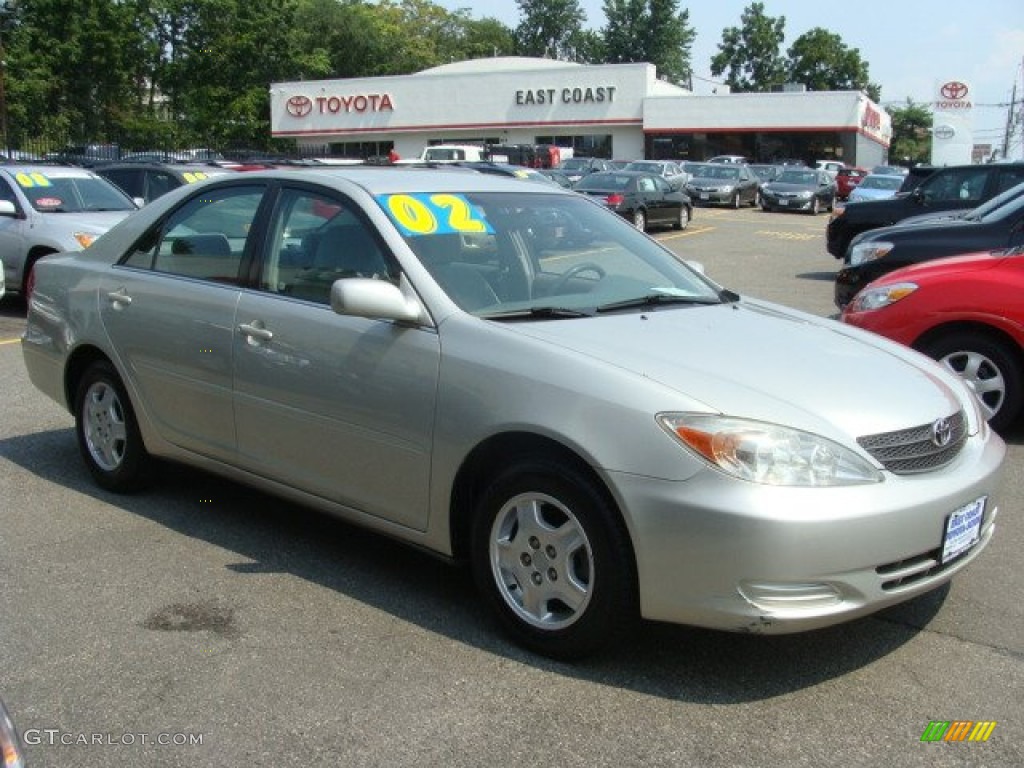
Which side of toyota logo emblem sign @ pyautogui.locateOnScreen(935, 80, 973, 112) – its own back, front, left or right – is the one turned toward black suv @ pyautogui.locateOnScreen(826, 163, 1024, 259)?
front

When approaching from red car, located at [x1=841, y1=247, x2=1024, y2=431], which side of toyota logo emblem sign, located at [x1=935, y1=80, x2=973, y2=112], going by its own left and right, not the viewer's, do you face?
front

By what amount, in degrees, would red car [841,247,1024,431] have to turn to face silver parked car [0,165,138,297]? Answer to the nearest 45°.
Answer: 0° — it already faces it

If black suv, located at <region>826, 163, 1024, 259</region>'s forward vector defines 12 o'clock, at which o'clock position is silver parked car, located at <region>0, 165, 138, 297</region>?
The silver parked car is roughly at 11 o'clock from the black suv.

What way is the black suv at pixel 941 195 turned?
to the viewer's left

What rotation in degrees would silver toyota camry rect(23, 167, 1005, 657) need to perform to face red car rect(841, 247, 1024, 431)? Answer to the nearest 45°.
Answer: approximately 90° to its left

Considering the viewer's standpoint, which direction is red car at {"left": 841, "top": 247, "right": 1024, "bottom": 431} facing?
facing to the left of the viewer

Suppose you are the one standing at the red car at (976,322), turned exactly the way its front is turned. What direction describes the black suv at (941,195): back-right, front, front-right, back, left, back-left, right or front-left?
right

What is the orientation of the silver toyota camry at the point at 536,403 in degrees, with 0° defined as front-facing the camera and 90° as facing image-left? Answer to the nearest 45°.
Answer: approximately 315°

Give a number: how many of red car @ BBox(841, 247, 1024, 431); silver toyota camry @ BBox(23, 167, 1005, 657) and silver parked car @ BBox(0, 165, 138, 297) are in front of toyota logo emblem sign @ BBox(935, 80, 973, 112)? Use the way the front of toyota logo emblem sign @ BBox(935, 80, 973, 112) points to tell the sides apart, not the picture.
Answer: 3

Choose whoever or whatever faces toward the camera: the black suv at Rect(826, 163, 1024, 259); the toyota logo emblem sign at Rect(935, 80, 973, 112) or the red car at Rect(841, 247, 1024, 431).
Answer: the toyota logo emblem sign

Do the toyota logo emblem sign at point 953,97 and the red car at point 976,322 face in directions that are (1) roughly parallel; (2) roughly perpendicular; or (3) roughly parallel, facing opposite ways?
roughly perpendicular

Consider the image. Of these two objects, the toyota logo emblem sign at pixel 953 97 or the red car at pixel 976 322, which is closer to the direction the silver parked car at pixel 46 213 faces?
the red car

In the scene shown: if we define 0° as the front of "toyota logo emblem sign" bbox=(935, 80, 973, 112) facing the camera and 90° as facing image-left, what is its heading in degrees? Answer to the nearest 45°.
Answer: approximately 0°

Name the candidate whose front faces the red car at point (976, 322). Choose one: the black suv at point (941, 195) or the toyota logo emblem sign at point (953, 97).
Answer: the toyota logo emblem sign

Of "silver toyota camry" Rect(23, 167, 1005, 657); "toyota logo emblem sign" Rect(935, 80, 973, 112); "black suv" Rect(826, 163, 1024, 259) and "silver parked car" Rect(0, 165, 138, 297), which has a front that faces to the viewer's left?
the black suv

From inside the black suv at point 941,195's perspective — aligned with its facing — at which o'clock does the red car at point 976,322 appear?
The red car is roughly at 9 o'clock from the black suv.

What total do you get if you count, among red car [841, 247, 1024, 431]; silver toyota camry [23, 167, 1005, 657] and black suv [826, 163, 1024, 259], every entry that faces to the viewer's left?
2
